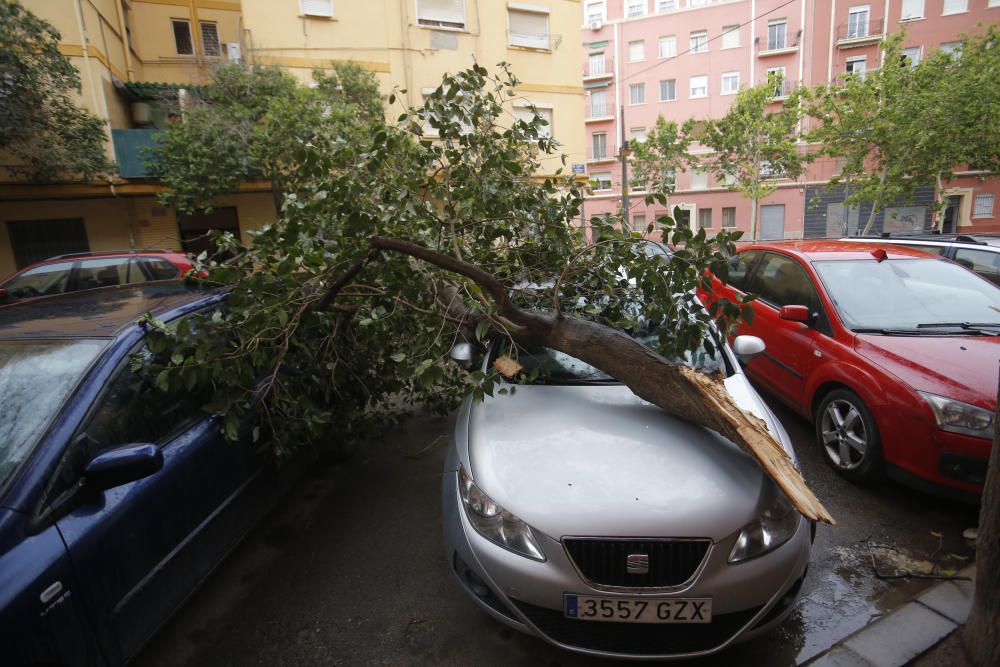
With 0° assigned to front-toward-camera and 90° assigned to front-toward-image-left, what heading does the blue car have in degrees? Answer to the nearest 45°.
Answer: approximately 45°

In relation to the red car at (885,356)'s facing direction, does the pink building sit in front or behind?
behind

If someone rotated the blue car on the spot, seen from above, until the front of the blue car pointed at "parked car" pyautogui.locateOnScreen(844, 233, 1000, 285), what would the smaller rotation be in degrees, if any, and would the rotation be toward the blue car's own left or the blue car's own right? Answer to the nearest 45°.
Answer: approximately 135° to the blue car's own left

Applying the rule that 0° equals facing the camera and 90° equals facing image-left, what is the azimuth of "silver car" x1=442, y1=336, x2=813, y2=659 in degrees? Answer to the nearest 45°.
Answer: approximately 0°

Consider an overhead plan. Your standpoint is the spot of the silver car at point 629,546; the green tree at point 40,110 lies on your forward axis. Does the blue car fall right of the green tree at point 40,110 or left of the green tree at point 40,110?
left

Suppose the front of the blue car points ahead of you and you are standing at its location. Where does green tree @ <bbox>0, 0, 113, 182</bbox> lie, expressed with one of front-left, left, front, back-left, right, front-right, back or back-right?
back-right

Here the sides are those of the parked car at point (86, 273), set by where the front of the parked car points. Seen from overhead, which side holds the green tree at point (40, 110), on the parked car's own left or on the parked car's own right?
on the parked car's own right
